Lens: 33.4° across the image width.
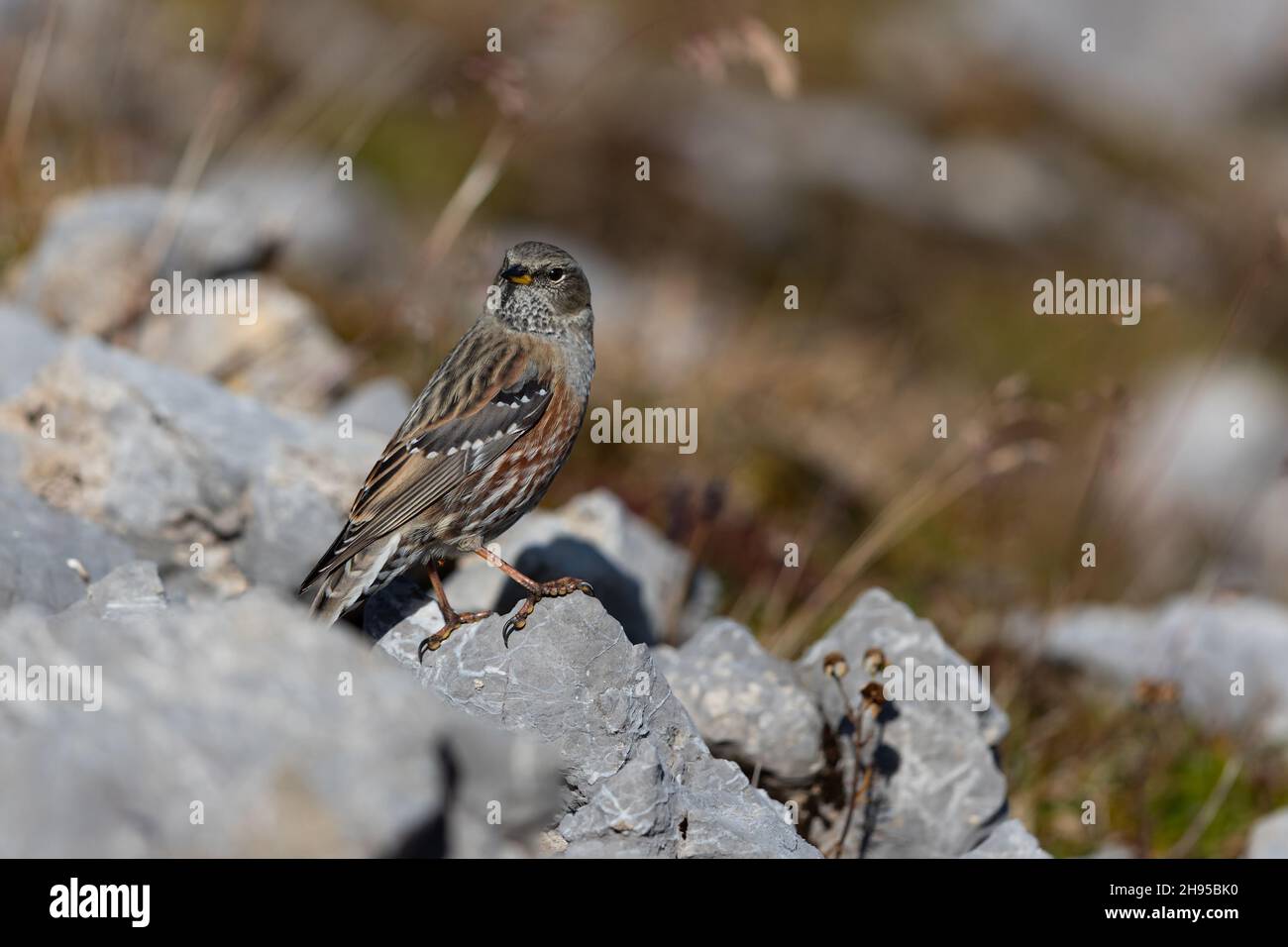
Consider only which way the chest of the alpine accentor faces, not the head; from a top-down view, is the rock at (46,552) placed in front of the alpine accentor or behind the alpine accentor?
behind

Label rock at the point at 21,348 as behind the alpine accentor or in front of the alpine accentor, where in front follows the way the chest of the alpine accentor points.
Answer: behind

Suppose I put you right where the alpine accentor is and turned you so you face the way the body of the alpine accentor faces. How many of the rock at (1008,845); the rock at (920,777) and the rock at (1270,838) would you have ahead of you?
3

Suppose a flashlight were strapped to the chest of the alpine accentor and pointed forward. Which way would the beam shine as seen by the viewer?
to the viewer's right

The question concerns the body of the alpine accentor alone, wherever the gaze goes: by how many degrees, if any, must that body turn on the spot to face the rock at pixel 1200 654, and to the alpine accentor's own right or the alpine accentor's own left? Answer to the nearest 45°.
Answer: approximately 45° to the alpine accentor's own left

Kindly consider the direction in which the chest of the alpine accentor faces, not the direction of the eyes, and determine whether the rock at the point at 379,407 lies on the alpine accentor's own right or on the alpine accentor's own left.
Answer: on the alpine accentor's own left

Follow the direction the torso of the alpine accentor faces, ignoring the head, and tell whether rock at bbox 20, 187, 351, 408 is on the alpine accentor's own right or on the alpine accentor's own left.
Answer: on the alpine accentor's own left

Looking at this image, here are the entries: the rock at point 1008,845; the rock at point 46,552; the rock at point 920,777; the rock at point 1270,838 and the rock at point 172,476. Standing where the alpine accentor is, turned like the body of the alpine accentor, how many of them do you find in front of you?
3
